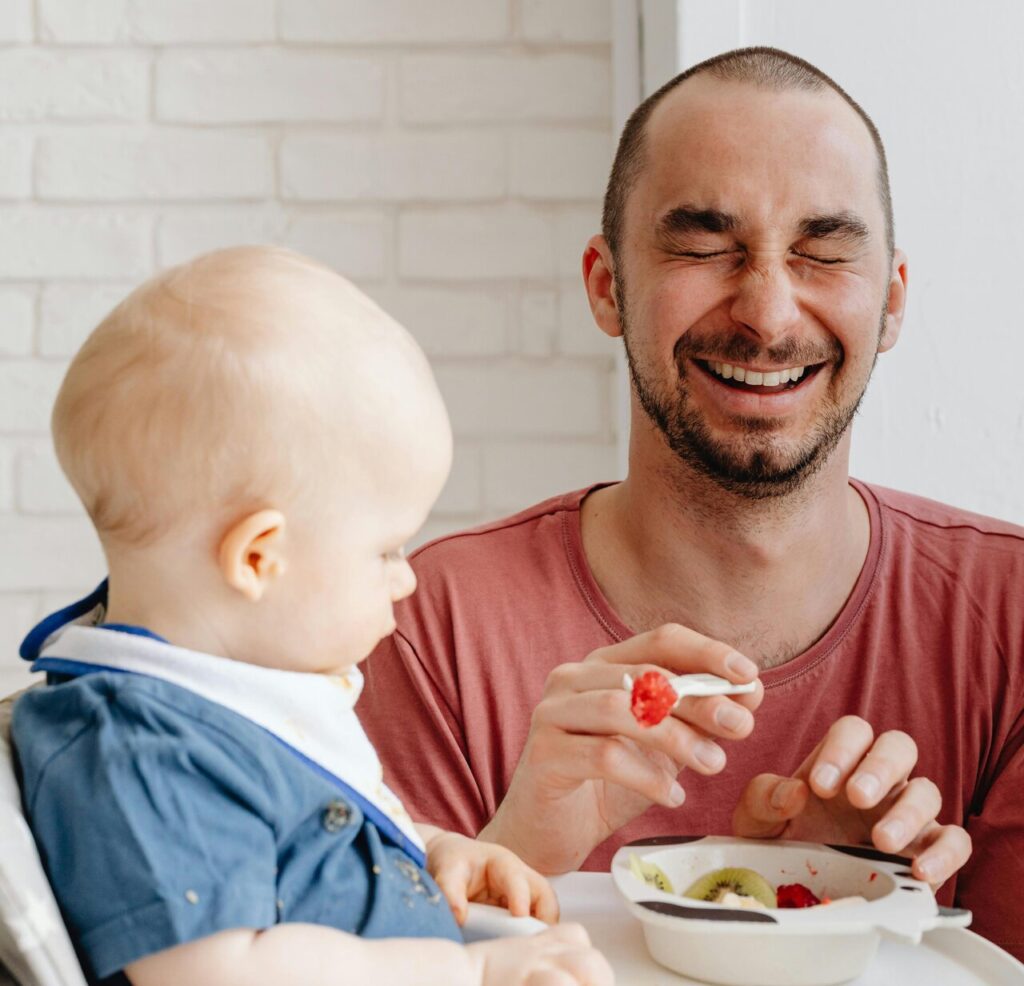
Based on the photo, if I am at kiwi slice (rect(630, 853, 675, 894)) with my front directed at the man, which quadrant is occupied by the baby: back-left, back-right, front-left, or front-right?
back-left

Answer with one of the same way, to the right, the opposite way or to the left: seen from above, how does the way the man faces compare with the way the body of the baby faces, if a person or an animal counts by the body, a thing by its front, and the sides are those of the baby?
to the right

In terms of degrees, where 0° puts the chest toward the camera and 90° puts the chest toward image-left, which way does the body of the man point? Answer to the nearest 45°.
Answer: approximately 0°

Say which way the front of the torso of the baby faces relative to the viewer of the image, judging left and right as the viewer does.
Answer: facing to the right of the viewer

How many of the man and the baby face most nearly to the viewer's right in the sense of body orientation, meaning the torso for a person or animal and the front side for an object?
1

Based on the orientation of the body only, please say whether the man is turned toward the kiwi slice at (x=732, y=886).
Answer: yes
